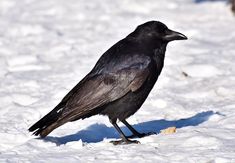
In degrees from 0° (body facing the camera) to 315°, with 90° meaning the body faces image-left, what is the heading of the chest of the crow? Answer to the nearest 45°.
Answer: approximately 270°
